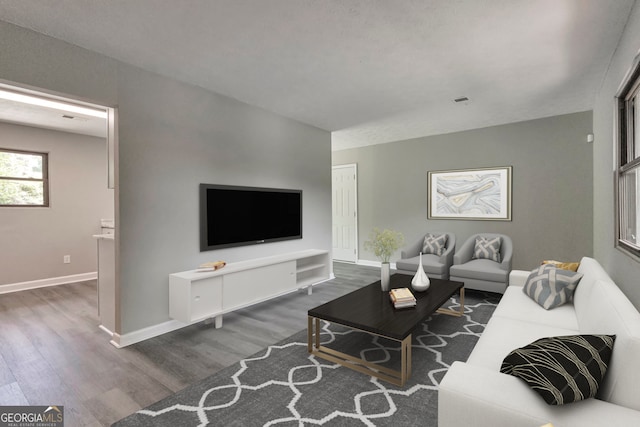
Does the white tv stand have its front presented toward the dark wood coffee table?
yes

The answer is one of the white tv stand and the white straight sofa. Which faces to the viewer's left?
the white straight sofa

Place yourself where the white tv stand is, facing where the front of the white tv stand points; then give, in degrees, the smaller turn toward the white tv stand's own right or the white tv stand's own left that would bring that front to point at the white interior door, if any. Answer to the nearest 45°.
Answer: approximately 90° to the white tv stand's own left

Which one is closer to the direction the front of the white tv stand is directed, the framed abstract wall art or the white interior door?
the framed abstract wall art

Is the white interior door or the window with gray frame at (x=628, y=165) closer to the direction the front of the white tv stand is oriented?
the window with gray frame

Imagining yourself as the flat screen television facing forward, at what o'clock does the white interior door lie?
The white interior door is roughly at 9 o'clock from the flat screen television.

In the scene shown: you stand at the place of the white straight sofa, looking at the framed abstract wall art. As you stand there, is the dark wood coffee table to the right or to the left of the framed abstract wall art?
left

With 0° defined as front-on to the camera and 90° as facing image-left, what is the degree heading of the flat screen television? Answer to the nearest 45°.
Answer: approximately 315°

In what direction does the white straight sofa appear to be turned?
to the viewer's left

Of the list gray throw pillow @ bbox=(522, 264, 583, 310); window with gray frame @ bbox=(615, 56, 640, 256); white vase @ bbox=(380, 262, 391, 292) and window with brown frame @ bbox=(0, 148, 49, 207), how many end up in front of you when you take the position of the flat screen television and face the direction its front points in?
3

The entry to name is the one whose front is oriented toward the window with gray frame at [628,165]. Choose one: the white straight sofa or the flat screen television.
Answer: the flat screen television

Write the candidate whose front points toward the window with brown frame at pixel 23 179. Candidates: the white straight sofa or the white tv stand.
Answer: the white straight sofa

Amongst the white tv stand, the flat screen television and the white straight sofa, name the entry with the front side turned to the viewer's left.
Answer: the white straight sofa
